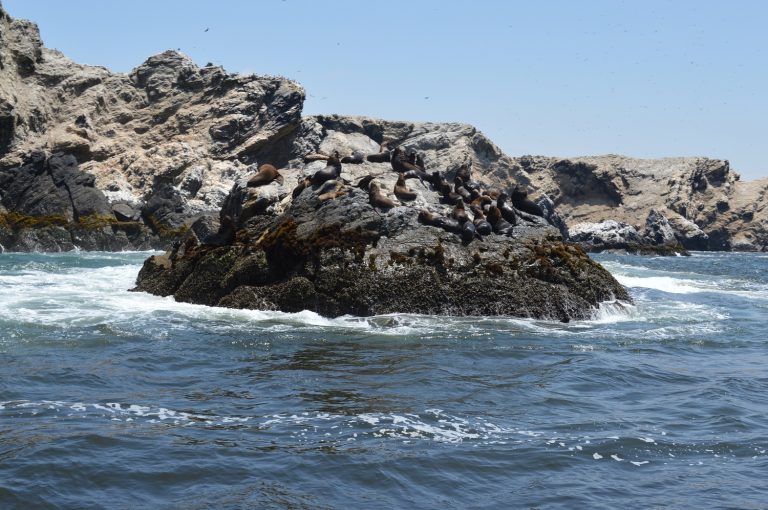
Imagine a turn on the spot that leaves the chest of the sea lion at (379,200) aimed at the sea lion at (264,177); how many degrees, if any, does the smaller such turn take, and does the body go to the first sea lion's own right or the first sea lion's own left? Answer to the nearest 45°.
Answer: approximately 45° to the first sea lion's own right

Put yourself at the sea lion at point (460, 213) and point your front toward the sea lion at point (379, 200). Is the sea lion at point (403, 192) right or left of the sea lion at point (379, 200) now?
right

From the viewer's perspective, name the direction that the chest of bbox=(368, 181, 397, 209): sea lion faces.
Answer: to the viewer's left

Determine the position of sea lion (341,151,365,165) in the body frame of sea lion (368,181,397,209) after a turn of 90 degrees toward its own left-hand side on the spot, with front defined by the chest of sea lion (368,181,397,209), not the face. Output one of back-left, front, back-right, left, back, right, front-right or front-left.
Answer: back
